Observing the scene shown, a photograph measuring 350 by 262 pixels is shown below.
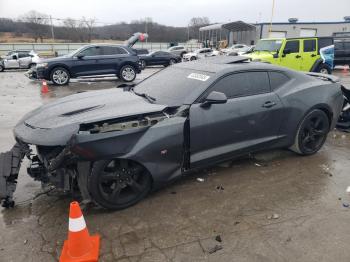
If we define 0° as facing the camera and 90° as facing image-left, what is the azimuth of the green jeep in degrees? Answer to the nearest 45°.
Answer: approximately 45°

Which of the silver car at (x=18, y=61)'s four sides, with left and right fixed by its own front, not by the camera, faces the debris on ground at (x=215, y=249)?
left

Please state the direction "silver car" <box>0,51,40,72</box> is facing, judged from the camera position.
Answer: facing to the left of the viewer

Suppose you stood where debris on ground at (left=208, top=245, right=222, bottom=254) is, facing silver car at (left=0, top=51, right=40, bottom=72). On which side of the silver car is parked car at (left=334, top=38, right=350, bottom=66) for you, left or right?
right

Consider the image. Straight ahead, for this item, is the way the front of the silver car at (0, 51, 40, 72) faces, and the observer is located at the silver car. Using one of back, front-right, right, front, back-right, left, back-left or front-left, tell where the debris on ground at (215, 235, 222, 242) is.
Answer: left

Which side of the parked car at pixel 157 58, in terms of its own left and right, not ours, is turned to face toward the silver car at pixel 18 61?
front

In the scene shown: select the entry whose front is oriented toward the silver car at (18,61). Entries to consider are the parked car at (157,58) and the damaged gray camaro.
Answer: the parked car

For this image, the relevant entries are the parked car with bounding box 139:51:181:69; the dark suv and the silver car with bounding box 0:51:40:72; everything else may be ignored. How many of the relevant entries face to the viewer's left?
3

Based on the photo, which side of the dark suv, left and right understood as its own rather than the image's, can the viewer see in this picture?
left

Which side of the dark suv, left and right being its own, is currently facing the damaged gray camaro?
left

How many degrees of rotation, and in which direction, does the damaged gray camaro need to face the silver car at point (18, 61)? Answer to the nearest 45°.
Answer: approximately 90° to its right

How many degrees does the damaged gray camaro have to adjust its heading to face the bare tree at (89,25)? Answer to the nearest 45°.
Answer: approximately 135° to its right

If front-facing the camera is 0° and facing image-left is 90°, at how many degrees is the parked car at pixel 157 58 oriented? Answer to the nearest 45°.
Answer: approximately 90°

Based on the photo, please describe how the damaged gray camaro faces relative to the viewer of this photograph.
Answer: facing the viewer and to the left of the viewer

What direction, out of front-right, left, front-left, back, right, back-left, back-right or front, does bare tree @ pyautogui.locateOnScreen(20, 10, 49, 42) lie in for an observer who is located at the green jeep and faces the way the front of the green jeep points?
right

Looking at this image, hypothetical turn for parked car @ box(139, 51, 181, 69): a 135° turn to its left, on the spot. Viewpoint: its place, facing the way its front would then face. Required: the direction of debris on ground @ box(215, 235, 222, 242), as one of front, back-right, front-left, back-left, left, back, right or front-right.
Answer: front-right

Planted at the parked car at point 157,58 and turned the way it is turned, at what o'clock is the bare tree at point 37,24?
The bare tree is roughly at 2 o'clock from the parked car.

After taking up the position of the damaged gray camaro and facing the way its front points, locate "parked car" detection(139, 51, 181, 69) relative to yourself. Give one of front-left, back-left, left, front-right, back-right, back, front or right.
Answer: back-right
